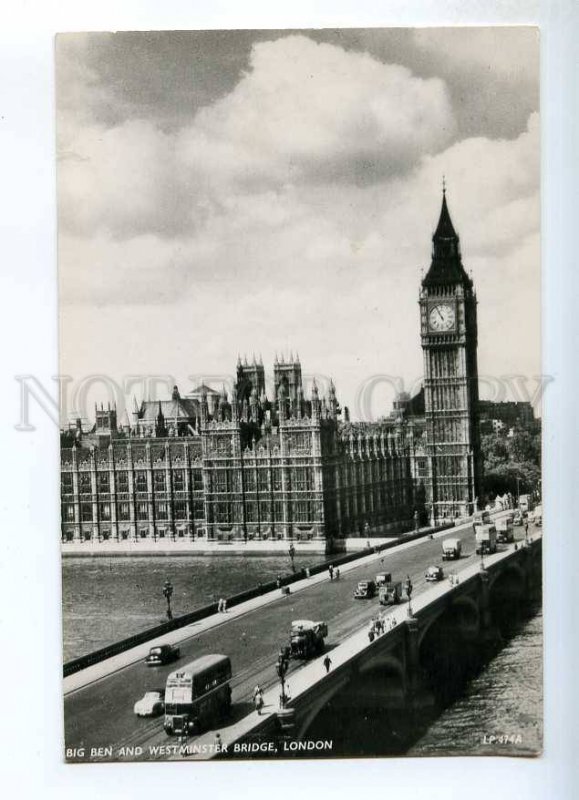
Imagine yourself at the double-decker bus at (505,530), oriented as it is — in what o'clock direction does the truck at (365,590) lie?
the truck at (365,590) is roughly at 1 o'clock from the double-decker bus at (505,530).

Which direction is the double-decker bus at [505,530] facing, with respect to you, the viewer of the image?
facing the viewer and to the left of the viewer

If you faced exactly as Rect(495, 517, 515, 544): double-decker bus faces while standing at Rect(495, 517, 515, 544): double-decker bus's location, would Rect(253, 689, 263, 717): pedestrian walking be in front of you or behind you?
in front
